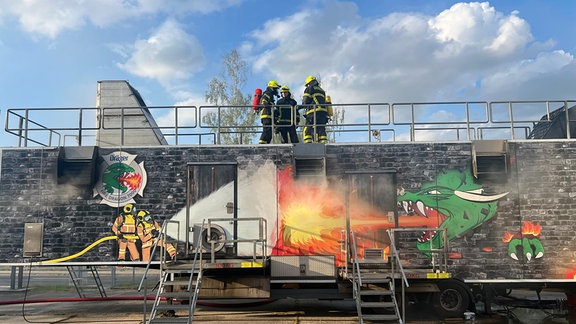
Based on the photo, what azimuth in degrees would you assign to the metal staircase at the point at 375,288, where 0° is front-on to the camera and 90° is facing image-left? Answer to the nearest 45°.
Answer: approximately 0°

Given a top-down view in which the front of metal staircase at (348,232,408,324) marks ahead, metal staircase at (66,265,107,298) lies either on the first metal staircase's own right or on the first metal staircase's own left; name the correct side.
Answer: on the first metal staircase's own right

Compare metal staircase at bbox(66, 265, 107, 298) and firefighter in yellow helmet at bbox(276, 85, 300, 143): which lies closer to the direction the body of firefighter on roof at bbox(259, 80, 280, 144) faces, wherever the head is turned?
the firefighter in yellow helmet
